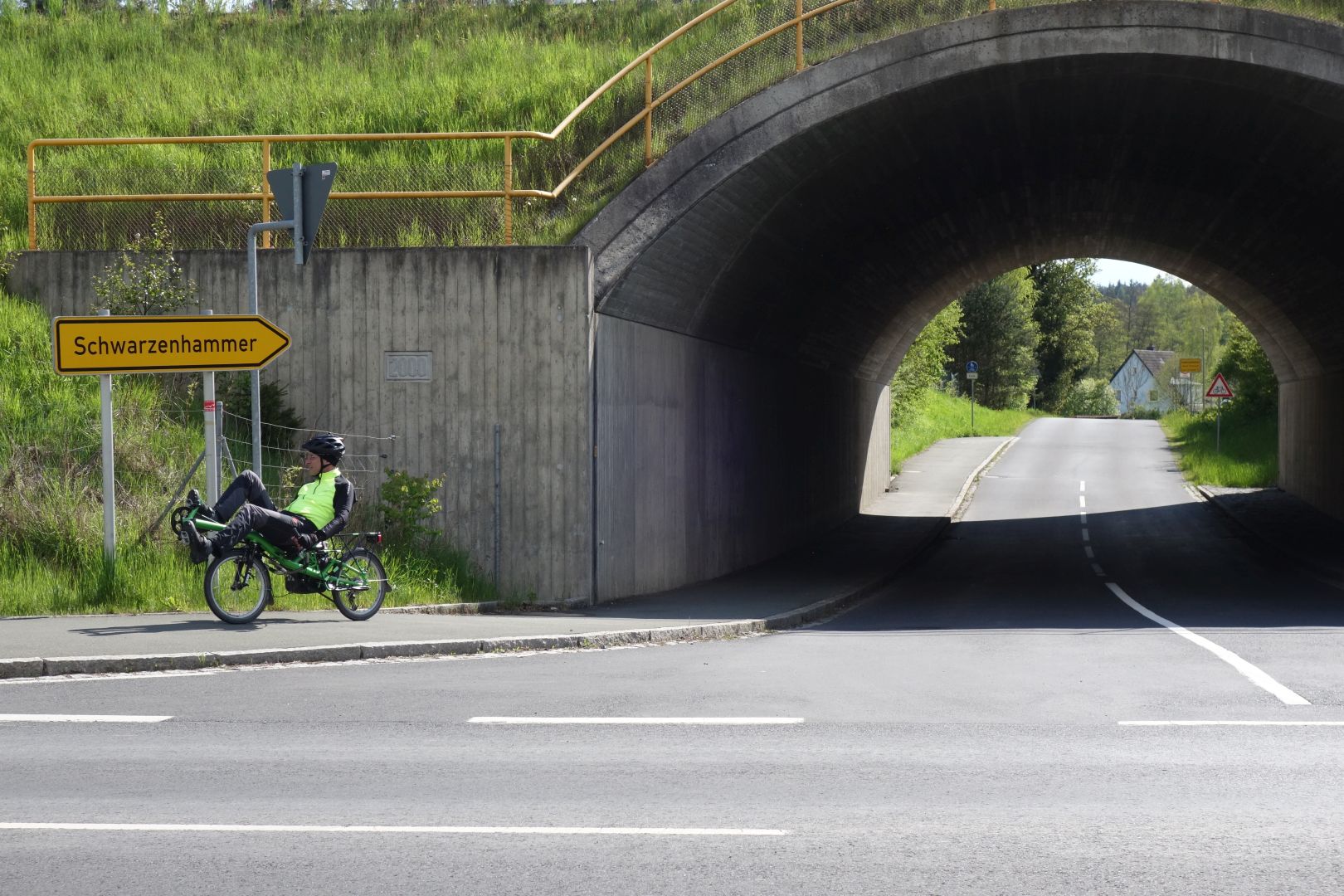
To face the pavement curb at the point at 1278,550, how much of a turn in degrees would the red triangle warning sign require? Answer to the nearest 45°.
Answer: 0° — it already faces it

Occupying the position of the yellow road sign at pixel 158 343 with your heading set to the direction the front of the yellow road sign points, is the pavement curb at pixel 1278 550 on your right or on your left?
on your left

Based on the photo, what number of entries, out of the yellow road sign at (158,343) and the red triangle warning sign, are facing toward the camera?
2

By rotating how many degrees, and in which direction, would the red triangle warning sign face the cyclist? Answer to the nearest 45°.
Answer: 0° — it already faces them

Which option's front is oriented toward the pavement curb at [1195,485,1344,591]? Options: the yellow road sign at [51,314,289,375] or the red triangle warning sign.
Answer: the red triangle warning sign

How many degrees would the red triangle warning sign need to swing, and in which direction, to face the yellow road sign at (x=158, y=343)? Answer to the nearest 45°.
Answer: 0° — it already faces it

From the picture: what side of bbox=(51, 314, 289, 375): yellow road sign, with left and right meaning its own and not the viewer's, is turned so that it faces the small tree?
back
